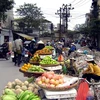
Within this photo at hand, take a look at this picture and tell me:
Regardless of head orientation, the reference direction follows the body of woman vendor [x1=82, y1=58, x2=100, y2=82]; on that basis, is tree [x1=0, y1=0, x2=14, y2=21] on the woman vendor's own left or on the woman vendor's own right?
on the woman vendor's own right

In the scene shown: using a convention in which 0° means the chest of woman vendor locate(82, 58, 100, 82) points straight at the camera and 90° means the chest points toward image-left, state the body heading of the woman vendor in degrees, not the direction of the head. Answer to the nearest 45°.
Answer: approximately 90°

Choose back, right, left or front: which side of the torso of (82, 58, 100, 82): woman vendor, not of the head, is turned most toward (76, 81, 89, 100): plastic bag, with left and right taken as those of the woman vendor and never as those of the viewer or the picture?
left

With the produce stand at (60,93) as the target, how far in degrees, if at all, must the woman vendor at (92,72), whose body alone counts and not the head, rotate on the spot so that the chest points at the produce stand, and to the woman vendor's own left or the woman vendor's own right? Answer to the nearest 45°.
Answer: approximately 90° to the woman vendor's own left

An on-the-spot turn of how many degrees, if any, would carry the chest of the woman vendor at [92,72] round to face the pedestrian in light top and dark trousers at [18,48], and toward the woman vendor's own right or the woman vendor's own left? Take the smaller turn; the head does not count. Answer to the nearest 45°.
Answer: approximately 45° to the woman vendor's own right
